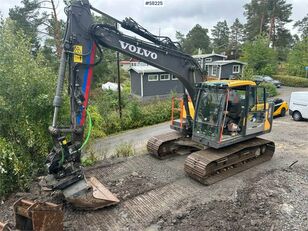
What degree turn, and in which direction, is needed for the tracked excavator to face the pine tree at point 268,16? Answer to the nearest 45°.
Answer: approximately 180°

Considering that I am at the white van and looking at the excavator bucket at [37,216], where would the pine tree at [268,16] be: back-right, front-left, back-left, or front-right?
back-right

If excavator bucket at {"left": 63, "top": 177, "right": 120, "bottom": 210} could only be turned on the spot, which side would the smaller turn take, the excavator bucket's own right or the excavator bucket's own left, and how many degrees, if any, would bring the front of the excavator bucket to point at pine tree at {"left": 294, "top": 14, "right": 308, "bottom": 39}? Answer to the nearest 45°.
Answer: approximately 45° to the excavator bucket's own left

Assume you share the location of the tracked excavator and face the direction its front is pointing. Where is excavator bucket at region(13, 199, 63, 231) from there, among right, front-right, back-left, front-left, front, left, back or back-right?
front

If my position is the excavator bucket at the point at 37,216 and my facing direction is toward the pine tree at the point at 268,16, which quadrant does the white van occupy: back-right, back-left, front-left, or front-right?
front-right

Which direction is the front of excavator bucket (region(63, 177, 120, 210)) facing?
to the viewer's right

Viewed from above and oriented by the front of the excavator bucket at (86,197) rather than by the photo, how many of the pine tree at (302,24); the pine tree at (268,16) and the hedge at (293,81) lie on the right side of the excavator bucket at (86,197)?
0

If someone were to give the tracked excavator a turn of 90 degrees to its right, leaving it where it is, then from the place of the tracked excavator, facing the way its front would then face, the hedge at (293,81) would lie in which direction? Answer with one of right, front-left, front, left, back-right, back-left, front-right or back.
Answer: right

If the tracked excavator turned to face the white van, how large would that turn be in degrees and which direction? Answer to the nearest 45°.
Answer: approximately 180°

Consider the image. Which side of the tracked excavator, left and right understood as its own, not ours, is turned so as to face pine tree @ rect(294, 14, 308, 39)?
back

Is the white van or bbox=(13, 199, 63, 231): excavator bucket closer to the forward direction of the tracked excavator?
the excavator bucket

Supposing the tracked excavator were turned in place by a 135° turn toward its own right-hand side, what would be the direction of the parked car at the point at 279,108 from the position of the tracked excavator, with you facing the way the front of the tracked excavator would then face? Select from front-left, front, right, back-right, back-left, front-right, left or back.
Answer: front-right
